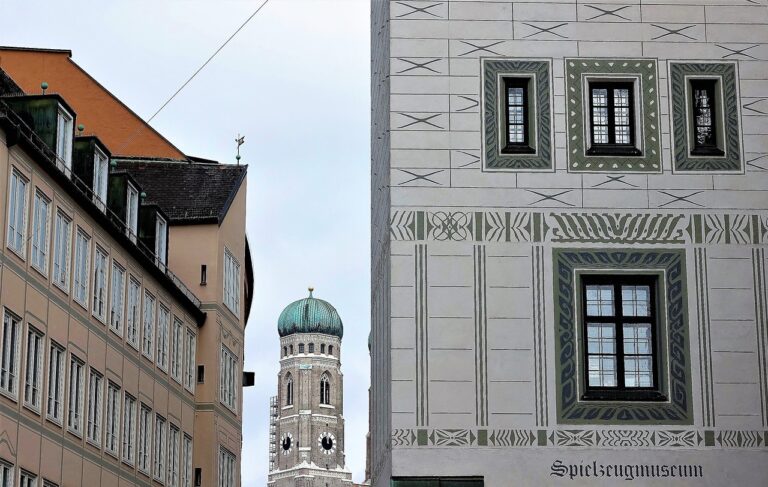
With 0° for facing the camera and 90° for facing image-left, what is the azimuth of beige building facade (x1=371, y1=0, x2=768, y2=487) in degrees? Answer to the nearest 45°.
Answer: approximately 0°
